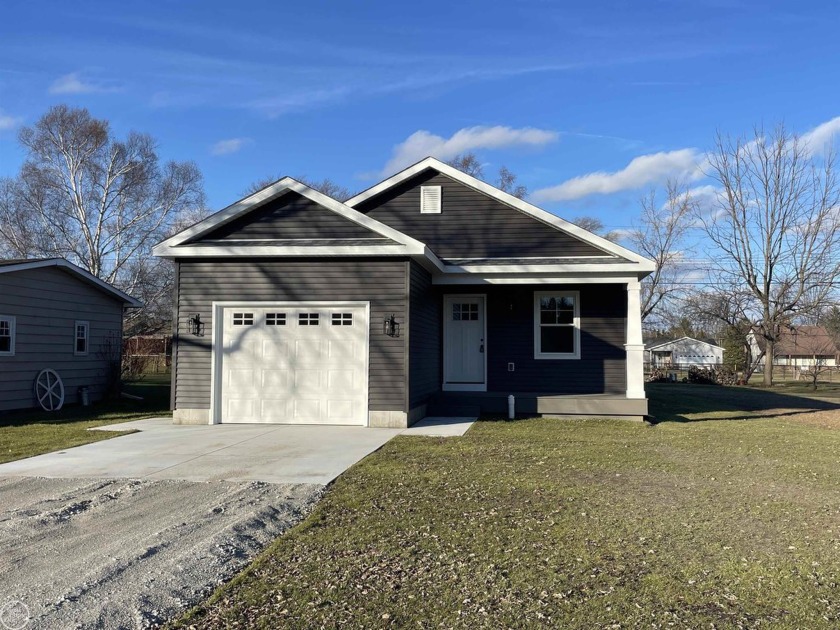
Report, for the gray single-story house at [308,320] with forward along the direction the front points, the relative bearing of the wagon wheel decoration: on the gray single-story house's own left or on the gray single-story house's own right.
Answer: on the gray single-story house's own right

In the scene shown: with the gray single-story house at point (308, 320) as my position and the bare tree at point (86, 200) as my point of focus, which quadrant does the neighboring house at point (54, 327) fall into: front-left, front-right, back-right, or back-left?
front-left

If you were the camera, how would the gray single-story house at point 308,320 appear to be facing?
facing the viewer

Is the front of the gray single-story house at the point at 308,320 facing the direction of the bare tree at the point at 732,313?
no

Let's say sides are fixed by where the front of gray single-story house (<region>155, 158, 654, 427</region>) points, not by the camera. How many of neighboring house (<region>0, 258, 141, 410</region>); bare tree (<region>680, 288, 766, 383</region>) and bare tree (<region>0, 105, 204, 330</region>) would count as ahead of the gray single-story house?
0

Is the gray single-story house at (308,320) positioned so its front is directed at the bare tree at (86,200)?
no

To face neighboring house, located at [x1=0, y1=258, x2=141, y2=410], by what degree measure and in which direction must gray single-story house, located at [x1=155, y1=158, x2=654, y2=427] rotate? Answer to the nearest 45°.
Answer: approximately 135° to its right
